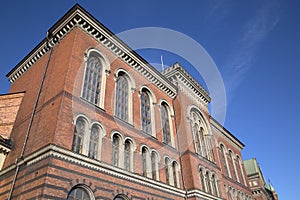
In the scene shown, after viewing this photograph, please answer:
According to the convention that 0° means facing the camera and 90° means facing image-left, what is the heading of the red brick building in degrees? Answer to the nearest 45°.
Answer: approximately 315°
